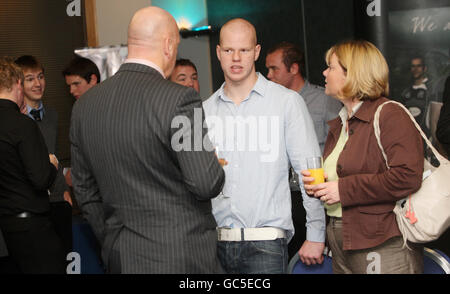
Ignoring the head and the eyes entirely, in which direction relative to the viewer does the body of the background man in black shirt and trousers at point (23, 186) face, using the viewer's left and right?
facing away from the viewer and to the right of the viewer

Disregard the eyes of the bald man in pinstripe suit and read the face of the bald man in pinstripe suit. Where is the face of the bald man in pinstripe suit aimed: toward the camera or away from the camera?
away from the camera

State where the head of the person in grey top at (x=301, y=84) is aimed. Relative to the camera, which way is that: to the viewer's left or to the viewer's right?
to the viewer's left

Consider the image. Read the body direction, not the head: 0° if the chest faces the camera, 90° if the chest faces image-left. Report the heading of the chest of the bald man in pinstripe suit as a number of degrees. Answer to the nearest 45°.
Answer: approximately 225°

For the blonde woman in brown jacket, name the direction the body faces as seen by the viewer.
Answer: to the viewer's left
